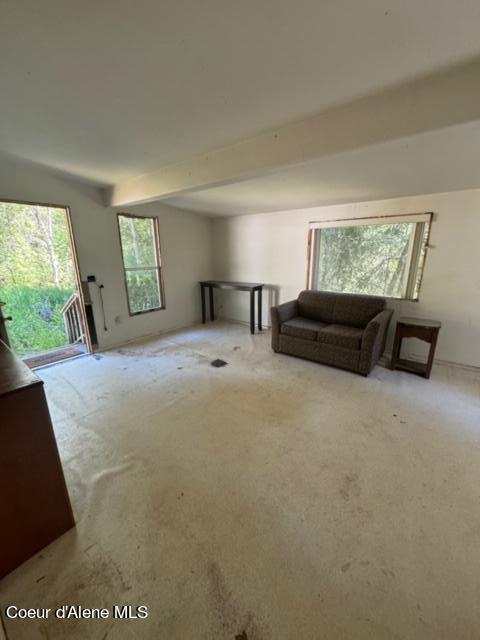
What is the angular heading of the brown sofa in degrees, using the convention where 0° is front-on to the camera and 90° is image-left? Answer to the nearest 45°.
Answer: approximately 45°

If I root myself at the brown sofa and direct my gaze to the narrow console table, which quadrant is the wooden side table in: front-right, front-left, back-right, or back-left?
back-right

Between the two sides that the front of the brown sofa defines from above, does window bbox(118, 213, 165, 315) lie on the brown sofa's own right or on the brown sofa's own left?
on the brown sofa's own right

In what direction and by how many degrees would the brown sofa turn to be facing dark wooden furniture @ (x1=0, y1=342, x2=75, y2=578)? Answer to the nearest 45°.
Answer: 0° — it already faces it

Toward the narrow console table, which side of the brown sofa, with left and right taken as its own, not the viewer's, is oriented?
right

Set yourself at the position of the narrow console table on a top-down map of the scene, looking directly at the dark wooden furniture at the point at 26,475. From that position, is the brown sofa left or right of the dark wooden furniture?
left
